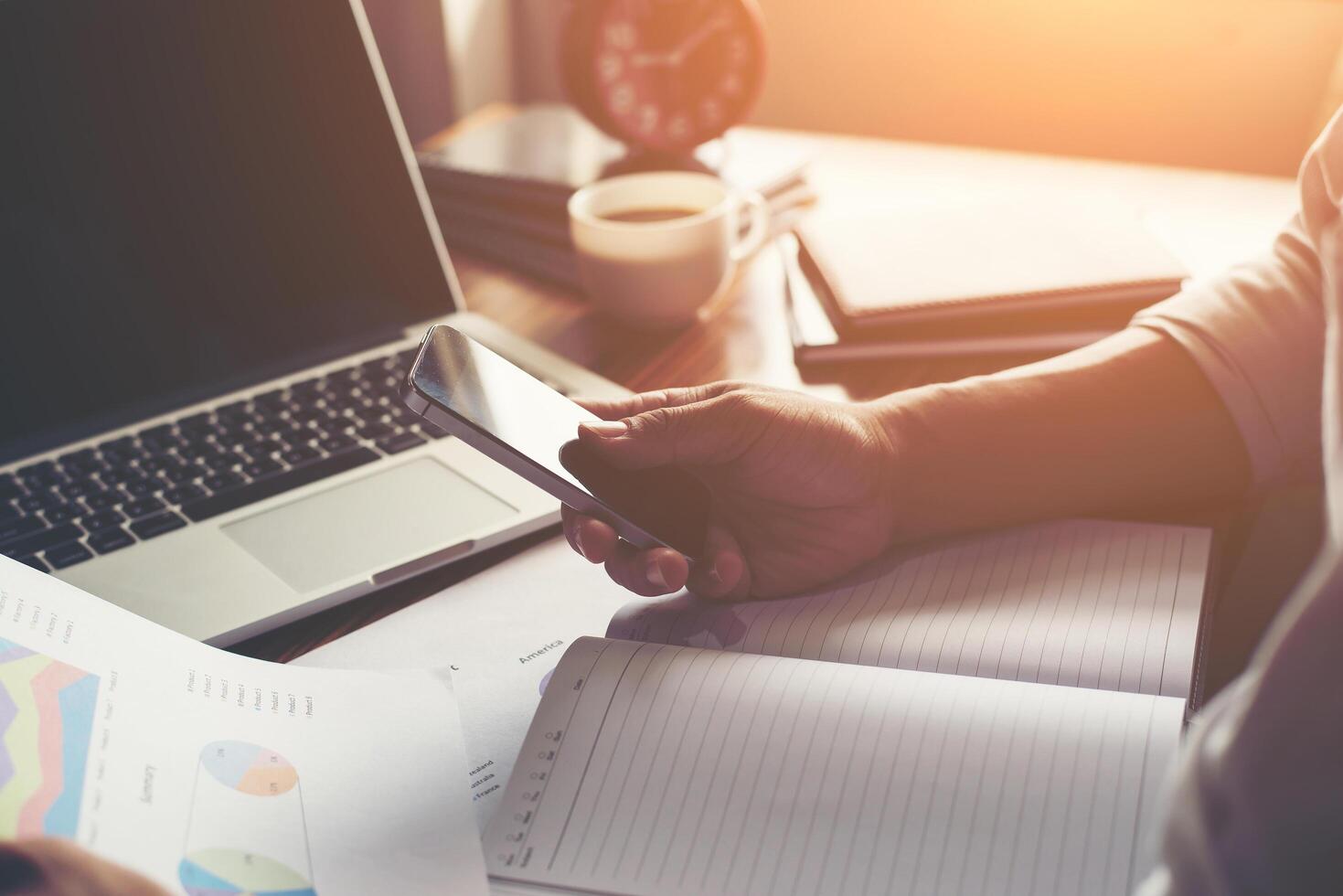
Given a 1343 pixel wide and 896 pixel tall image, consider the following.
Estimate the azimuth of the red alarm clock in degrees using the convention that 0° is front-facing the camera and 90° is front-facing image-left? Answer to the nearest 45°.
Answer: approximately 0°

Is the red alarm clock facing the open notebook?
yes

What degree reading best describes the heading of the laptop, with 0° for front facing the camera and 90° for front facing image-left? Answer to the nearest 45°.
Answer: approximately 315°

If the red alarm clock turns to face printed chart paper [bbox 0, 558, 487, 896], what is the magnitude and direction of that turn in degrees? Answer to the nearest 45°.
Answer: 0° — it already faces it
